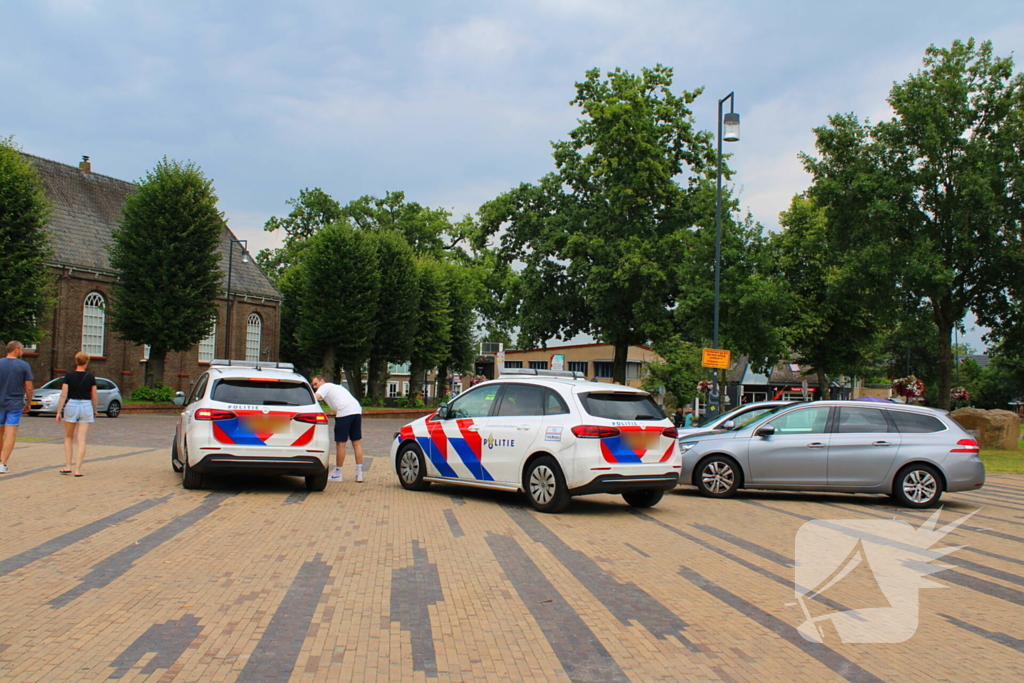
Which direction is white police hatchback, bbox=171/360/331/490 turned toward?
away from the camera

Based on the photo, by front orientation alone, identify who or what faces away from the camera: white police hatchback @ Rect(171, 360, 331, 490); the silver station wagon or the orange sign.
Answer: the white police hatchback

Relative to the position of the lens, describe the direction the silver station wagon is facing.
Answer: facing to the left of the viewer

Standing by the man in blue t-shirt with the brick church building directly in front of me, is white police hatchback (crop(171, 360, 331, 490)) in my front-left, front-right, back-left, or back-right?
back-right

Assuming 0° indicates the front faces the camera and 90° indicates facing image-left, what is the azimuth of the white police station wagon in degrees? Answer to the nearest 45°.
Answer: approximately 135°

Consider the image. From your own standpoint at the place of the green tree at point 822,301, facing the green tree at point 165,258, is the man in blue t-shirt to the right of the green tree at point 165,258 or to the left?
left

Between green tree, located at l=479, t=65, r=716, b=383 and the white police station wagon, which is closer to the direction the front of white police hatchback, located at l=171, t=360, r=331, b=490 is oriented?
the green tree

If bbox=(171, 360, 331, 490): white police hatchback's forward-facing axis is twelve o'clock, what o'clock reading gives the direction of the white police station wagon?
The white police station wagon is roughly at 4 o'clock from the white police hatchback.

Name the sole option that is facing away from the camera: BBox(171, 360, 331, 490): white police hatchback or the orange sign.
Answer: the white police hatchback

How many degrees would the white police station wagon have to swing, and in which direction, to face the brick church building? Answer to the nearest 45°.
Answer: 0° — it already faces it

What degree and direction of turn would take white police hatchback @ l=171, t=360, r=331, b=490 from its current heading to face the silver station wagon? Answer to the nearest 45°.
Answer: approximately 90° to its right
